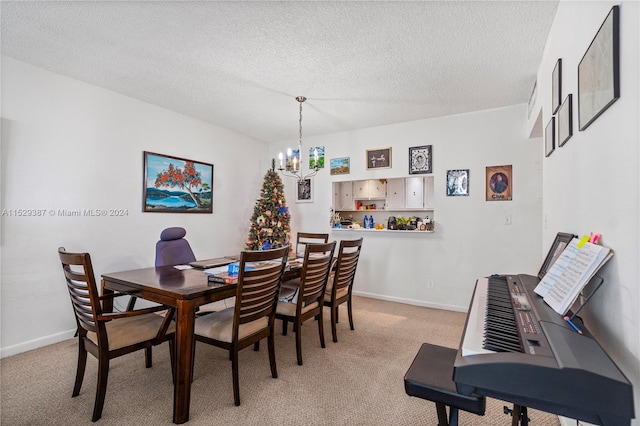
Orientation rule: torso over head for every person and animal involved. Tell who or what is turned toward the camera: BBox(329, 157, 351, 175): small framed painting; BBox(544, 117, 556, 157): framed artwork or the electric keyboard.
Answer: the small framed painting

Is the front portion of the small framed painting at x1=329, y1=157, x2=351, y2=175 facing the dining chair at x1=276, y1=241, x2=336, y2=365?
yes

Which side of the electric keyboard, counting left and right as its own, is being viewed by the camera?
left

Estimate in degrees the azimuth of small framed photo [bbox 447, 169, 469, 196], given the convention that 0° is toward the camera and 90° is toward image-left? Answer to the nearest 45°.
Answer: approximately 0°

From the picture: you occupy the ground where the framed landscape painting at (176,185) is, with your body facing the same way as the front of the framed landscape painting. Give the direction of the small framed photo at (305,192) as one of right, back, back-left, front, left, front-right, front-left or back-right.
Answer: front-left

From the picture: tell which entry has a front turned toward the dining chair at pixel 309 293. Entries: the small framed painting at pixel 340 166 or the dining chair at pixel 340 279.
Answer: the small framed painting

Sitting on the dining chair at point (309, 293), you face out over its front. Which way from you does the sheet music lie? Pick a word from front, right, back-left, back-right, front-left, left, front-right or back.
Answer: back

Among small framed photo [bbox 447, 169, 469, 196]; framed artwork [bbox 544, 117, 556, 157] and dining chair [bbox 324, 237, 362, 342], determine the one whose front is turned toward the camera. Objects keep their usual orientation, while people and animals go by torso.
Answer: the small framed photo

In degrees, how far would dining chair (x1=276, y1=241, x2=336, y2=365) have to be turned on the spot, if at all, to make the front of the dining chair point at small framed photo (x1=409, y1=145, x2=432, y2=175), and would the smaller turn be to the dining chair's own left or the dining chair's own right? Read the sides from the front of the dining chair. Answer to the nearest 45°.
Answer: approximately 90° to the dining chair's own right

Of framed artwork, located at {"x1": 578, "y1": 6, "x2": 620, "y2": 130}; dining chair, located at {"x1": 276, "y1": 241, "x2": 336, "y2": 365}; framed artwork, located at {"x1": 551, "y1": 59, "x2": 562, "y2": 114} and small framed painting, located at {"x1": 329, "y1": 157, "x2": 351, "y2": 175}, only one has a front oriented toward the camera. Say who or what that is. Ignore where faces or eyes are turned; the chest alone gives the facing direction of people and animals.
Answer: the small framed painting

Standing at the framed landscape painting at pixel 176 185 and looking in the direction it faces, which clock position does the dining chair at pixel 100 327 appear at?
The dining chair is roughly at 2 o'clock from the framed landscape painting.

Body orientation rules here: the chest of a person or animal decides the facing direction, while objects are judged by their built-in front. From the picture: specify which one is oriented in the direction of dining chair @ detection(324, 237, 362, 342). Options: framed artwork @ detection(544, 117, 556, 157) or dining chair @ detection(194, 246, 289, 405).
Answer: the framed artwork

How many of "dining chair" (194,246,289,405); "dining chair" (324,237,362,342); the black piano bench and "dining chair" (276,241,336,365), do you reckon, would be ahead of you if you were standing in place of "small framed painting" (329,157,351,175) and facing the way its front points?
4

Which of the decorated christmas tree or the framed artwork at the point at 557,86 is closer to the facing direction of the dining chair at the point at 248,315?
the decorated christmas tree

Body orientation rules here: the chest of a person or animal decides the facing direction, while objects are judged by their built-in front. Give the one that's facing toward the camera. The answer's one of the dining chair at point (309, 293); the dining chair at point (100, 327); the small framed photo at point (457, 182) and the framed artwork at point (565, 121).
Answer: the small framed photo

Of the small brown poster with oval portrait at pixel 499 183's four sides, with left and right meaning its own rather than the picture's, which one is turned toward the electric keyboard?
front

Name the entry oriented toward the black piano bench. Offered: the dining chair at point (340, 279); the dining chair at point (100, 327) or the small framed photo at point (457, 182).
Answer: the small framed photo

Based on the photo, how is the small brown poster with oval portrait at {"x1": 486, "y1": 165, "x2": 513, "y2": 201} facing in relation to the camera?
toward the camera

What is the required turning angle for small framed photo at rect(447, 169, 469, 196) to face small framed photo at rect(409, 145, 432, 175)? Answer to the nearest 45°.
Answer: approximately 90° to its right
